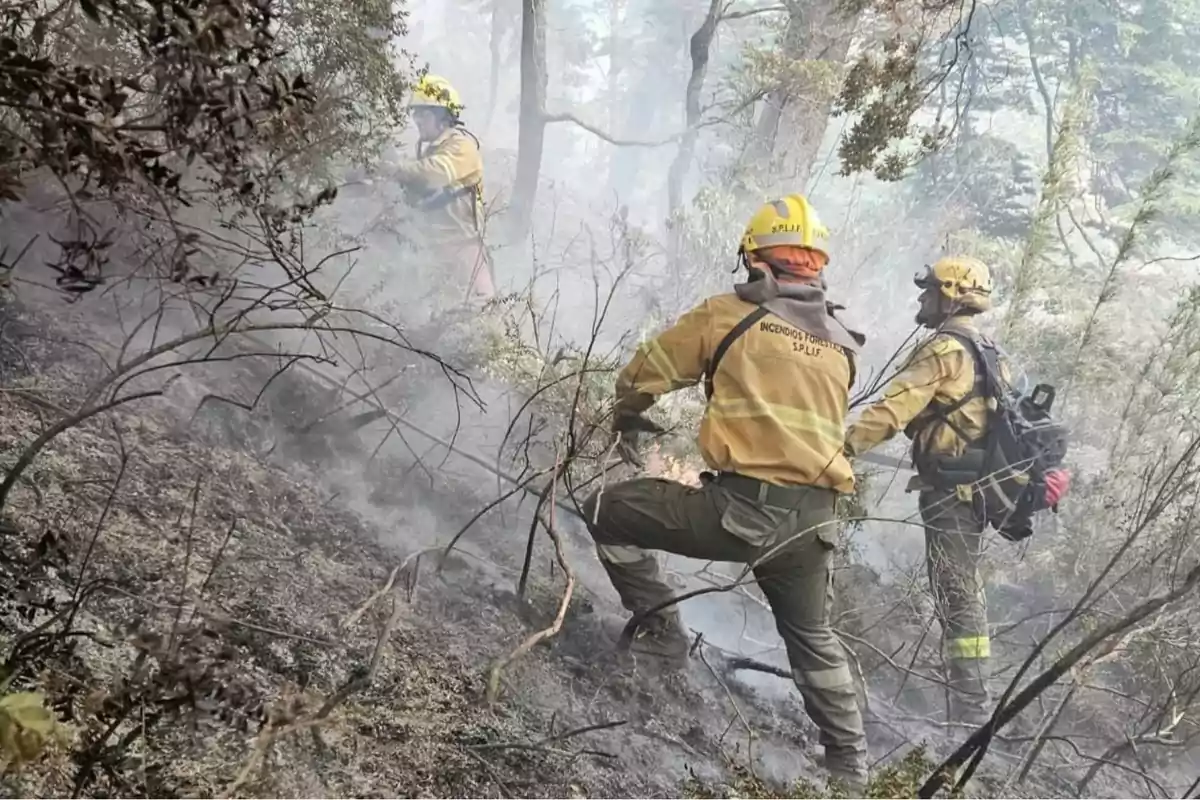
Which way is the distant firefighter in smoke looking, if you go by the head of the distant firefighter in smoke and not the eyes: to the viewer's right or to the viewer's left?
to the viewer's left

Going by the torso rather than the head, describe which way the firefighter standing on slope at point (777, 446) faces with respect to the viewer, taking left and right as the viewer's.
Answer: facing away from the viewer and to the left of the viewer

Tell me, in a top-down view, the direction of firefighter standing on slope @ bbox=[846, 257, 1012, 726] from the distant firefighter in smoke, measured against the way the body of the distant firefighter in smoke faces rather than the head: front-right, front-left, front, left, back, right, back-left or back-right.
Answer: back-left

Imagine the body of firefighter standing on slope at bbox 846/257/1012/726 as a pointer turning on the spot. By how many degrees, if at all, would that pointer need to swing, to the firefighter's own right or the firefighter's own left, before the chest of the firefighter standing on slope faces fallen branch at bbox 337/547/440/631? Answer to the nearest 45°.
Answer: approximately 45° to the firefighter's own left

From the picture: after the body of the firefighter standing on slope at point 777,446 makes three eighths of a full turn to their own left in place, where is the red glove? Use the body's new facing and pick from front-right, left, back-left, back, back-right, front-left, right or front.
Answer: back-left

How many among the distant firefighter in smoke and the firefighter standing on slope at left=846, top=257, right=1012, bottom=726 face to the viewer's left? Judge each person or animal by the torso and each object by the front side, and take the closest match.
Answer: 2

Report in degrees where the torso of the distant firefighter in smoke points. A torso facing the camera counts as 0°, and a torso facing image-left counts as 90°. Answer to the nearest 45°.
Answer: approximately 90°

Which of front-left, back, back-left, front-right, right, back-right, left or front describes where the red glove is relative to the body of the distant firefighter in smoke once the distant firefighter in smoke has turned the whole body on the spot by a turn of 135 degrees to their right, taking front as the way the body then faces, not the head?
right

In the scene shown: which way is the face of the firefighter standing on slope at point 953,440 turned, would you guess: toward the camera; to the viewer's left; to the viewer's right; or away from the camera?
to the viewer's left

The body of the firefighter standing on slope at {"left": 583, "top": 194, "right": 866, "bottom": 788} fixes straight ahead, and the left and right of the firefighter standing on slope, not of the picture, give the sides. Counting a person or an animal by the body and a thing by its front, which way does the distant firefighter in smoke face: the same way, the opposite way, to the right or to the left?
to the left

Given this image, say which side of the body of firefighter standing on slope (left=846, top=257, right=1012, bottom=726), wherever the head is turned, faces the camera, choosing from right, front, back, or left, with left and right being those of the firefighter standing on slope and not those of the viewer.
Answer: left
